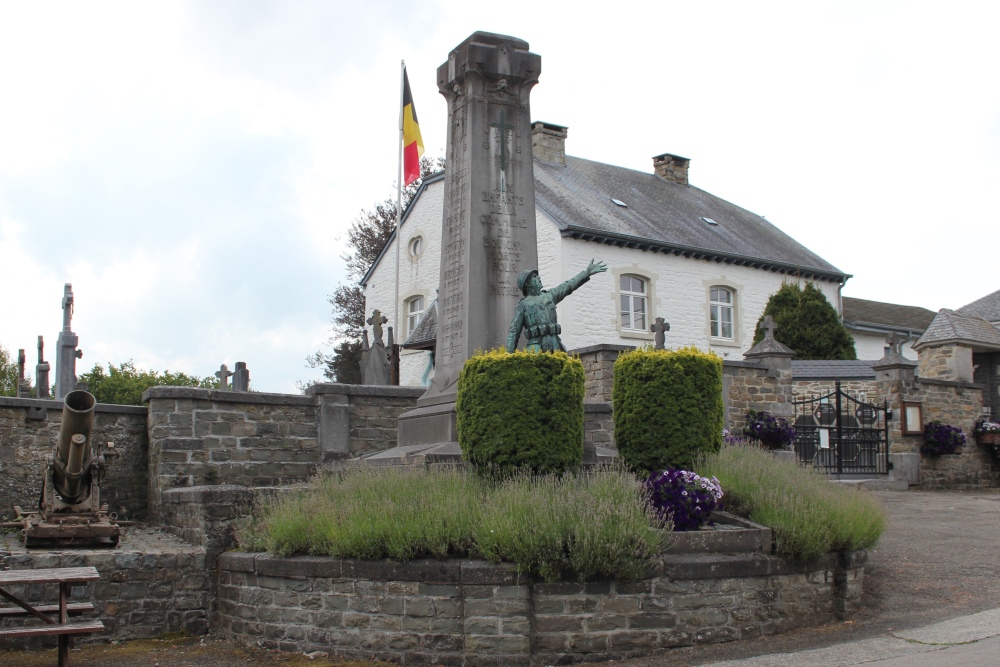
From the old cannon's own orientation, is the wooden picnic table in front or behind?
in front

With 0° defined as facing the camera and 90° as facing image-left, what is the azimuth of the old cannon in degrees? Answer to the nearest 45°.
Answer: approximately 0°

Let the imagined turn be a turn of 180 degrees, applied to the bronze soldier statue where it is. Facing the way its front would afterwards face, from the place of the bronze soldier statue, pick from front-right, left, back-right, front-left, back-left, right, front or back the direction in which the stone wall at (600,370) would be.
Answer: front-right

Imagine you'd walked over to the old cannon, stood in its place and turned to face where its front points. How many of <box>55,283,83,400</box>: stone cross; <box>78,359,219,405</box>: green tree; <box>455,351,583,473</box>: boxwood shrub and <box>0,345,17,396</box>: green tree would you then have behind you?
3

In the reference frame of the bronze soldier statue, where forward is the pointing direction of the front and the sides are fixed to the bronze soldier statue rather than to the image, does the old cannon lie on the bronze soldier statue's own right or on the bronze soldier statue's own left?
on the bronze soldier statue's own right

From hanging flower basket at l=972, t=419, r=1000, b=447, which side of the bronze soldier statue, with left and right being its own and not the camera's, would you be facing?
left

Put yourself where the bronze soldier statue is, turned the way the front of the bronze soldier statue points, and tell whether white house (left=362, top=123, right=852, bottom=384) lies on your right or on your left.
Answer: on your left

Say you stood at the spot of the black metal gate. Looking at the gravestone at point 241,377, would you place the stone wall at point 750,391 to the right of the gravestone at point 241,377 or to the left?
left

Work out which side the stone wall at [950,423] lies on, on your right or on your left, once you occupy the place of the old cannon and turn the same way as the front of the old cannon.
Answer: on your left

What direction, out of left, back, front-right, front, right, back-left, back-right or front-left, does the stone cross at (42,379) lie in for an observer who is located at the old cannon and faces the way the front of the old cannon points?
back

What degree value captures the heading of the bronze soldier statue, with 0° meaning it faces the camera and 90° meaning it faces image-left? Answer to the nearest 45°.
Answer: approximately 315°

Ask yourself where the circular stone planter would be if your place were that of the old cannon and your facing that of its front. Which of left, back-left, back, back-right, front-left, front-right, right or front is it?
front-left

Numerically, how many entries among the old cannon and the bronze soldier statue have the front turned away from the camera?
0
